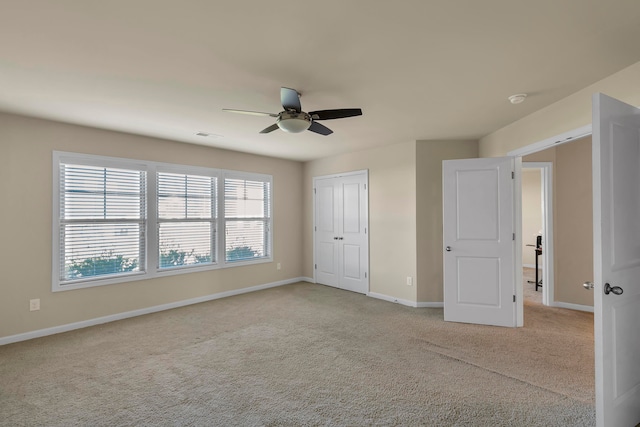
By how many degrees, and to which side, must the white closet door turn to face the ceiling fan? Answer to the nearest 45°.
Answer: approximately 45° to its left

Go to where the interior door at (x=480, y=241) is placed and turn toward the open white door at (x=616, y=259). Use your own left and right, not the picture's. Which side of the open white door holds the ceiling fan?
right

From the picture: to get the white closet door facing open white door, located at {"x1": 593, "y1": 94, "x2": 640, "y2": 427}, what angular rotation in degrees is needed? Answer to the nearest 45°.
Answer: approximately 45° to its left

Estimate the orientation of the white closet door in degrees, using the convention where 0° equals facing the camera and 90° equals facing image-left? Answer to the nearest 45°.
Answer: approximately 45°

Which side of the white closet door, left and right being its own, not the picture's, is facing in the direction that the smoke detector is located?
left

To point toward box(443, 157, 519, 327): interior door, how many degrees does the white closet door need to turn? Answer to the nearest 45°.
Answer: approximately 90° to its left

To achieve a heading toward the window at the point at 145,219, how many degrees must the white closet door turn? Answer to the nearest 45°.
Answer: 0° — it already faces it
